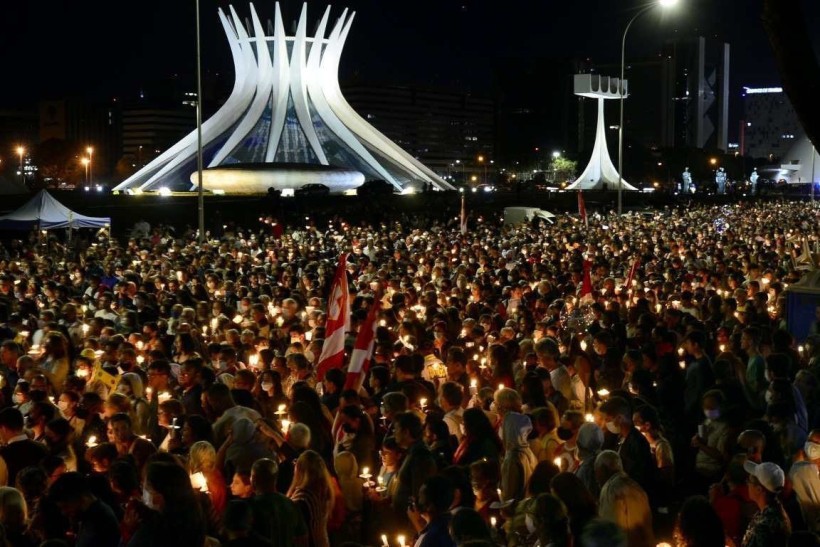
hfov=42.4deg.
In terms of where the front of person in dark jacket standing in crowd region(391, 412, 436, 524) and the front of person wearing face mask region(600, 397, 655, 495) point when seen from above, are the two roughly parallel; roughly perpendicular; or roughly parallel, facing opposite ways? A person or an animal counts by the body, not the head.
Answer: roughly parallel

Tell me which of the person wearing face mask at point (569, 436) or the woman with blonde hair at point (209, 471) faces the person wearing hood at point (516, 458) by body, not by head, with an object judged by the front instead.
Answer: the person wearing face mask

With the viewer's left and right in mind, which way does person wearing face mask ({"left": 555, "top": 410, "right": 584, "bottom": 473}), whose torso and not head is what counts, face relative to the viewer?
facing the viewer and to the left of the viewer

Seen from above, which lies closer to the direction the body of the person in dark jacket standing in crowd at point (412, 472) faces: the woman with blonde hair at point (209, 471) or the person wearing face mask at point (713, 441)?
the woman with blonde hair

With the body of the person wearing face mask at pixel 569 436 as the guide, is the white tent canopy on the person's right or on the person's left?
on the person's right
